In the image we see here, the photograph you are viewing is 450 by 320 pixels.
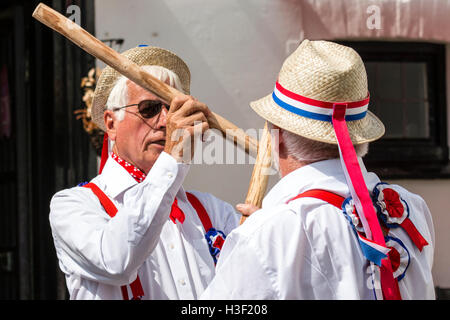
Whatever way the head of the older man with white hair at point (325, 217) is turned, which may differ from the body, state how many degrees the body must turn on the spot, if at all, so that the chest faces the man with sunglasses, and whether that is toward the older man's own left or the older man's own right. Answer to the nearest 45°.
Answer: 0° — they already face them

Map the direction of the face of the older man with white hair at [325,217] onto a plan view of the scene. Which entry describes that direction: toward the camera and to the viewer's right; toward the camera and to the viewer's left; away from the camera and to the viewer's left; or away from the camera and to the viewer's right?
away from the camera and to the viewer's left

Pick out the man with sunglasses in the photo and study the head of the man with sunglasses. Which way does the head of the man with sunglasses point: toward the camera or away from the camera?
toward the camera

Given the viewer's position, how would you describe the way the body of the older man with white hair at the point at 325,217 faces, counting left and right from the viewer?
facing away from the viewer and to the left of the viewer

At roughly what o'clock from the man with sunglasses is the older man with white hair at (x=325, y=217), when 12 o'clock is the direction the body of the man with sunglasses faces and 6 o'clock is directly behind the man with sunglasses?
The older man with white hair is roughly at 12 o'clock from the man with sunglasses.

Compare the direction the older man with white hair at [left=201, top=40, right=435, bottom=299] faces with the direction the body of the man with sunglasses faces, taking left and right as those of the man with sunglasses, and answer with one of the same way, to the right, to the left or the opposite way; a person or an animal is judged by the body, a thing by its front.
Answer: the opposite way

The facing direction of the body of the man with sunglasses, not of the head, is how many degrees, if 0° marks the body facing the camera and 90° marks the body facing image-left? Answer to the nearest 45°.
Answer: approximately 315°
